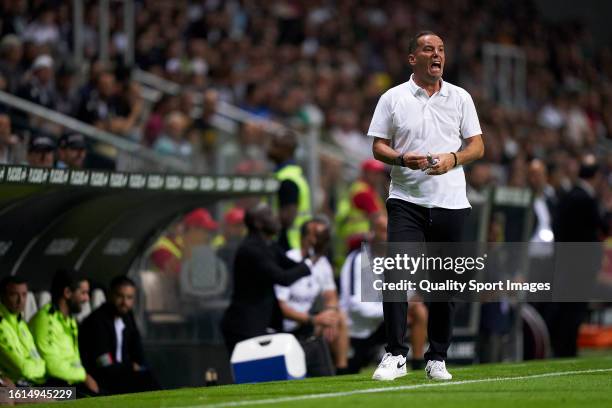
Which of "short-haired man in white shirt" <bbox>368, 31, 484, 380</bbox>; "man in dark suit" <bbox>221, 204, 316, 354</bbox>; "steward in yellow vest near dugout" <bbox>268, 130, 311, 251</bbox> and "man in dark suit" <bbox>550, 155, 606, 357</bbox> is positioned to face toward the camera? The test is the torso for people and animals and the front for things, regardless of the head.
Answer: the short-haired man in white shirt

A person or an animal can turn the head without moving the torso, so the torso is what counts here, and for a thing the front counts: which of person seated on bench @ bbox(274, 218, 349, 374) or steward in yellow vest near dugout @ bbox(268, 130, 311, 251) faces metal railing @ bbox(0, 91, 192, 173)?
the steward in yellow vest near dugout

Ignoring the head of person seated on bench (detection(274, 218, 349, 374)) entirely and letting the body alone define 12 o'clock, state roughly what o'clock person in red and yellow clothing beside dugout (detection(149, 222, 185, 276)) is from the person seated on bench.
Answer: The person in red and yellow clothing beside dugout is roughly at 5 o'clock from the person seated on bench.

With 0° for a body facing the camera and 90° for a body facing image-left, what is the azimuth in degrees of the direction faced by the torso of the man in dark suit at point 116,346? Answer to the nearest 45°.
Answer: approximately 315°
